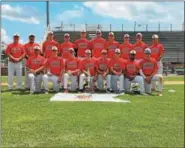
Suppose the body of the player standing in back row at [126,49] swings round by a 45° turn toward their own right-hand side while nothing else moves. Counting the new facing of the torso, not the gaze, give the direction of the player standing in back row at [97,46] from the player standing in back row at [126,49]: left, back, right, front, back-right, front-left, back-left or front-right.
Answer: front-right

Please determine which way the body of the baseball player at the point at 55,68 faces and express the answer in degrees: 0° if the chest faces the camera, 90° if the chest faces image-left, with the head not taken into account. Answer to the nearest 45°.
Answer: approximately 0°

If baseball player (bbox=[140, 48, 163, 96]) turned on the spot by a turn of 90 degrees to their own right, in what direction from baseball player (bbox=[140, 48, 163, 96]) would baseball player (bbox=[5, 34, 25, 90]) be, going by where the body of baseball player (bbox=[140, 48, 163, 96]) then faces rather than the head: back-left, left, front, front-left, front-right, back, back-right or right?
front

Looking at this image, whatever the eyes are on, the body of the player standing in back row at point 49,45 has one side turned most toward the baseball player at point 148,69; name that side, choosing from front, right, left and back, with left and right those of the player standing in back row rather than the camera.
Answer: left

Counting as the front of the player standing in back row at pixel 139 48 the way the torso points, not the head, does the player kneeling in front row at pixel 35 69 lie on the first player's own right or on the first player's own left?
on the first player's own right

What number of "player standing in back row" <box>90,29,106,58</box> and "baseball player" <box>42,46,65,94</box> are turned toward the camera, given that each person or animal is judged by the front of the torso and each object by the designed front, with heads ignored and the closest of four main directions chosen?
2

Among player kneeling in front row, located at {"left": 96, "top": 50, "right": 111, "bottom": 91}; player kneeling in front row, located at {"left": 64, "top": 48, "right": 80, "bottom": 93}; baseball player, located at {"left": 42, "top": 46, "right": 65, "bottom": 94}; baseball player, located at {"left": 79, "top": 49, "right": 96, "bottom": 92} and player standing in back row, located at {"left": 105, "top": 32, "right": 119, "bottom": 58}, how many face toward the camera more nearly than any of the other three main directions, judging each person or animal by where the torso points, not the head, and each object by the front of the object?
5

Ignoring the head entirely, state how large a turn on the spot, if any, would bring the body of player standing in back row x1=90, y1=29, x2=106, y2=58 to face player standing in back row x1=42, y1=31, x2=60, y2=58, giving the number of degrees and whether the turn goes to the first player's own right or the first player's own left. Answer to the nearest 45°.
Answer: approximately 90° to the first player's own right

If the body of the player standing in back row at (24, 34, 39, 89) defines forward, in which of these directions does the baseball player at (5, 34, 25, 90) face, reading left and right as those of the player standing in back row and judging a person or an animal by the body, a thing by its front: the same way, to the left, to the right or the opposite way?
the same way

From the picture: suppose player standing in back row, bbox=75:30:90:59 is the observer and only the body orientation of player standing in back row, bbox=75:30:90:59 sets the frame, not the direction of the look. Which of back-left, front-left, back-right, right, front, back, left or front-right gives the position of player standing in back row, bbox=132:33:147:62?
left

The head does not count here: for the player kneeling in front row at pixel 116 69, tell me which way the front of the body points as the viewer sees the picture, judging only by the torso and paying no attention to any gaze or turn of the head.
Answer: toward the camera

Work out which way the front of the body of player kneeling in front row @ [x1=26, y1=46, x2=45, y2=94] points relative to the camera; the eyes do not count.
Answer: toward the camera

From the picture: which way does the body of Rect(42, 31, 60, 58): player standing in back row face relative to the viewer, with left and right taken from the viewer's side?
facing the viewer

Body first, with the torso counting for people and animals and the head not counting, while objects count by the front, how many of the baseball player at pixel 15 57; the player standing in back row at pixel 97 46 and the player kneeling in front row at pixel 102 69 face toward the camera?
3

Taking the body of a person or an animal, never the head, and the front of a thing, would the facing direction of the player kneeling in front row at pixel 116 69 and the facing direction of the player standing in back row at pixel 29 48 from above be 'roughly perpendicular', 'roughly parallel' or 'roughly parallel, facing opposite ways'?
roughly parallel
